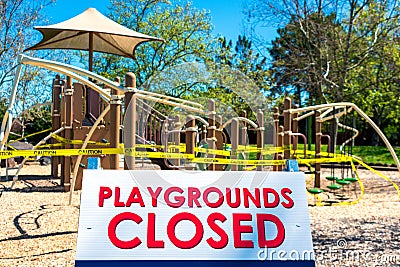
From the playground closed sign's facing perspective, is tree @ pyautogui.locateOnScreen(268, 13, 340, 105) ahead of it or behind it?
behind

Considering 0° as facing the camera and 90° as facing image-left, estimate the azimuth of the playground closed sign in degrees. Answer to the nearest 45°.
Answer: approximately 0°

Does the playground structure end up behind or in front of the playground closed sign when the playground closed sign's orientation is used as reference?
behind
